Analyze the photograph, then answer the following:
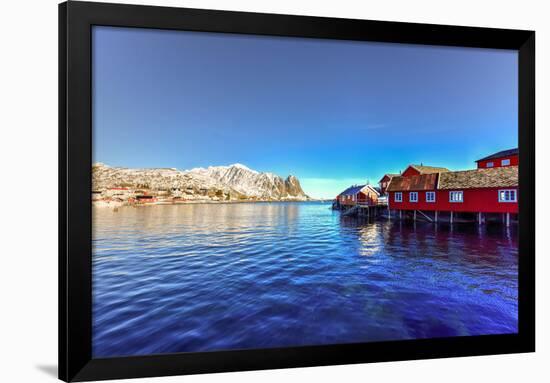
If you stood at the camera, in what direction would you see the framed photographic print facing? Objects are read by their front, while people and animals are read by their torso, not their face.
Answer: facing the viewer and to the right of the viewer
